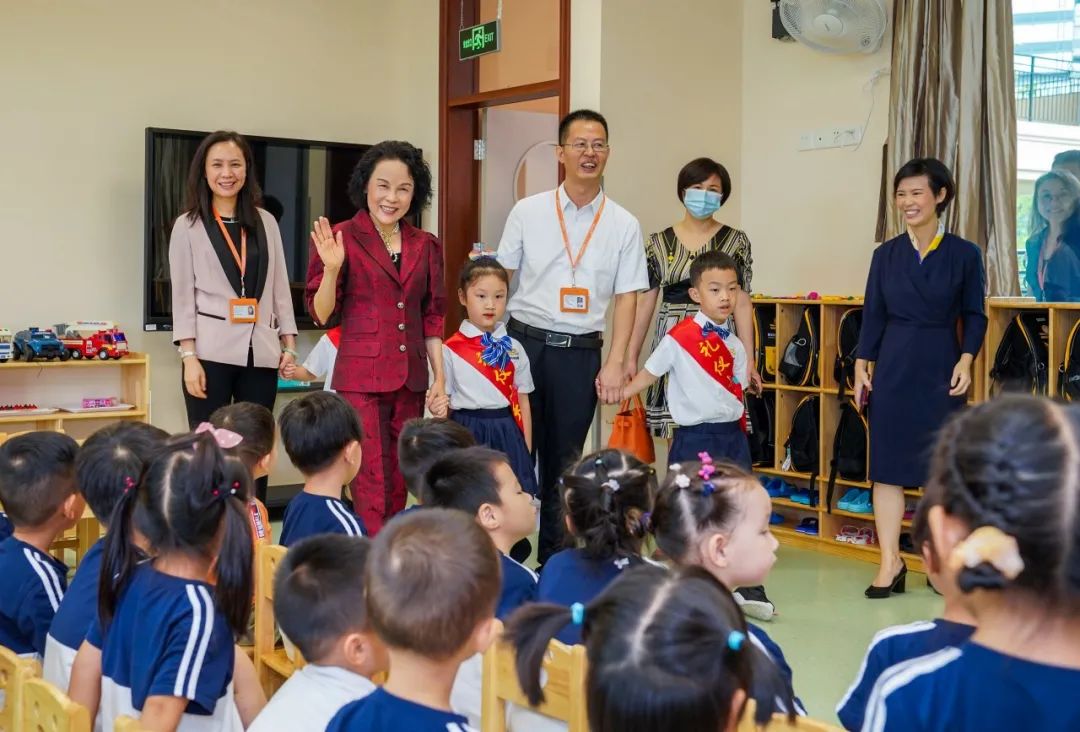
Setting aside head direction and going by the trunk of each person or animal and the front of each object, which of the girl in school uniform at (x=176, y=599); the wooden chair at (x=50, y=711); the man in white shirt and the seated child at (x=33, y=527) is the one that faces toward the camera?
the man in white shirt

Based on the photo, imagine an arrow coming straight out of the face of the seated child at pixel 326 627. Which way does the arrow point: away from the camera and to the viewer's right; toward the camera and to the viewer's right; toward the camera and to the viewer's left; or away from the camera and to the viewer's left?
away from the camera and to the viewer's right

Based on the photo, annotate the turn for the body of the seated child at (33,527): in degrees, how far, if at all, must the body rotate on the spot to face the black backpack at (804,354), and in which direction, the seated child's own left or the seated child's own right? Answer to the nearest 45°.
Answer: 0° — they already face it

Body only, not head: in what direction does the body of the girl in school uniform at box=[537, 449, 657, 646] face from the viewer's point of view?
away from the camera

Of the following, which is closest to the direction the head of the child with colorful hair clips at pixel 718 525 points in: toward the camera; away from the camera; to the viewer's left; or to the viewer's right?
to the viewer's right

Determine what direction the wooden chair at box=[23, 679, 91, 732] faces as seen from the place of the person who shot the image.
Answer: facing away from the viewer and to the right of the viewer

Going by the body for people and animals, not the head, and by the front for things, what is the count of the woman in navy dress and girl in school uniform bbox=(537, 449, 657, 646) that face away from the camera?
1

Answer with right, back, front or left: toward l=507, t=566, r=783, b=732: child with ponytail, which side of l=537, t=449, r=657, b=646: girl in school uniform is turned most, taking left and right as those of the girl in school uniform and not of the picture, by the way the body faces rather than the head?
back

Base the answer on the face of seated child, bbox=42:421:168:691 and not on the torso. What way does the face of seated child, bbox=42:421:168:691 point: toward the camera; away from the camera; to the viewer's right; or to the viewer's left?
away from the camera
